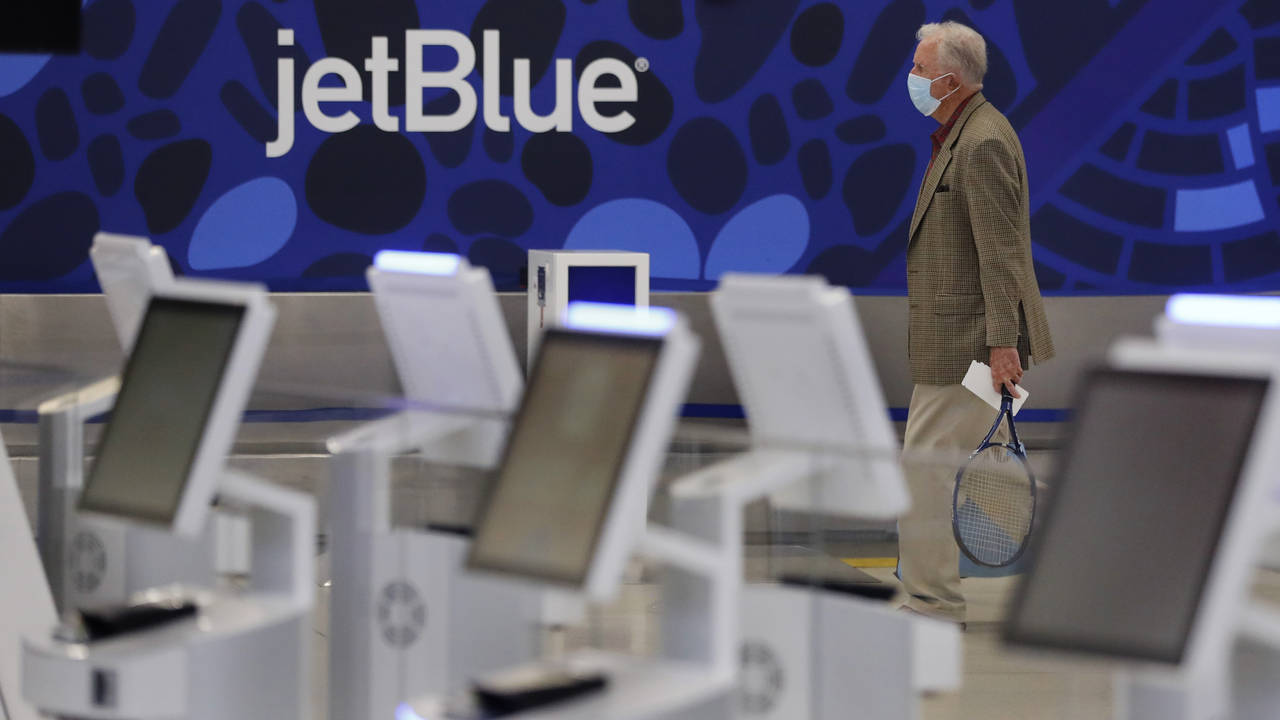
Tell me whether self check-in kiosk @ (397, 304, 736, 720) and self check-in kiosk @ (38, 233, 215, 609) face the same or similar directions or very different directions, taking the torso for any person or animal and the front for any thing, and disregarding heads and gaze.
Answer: very different directions

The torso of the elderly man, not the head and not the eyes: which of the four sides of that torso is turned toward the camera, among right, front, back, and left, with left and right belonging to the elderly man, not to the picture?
left

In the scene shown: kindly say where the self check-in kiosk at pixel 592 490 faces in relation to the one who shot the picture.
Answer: facing the viewer and to the left of the viewer

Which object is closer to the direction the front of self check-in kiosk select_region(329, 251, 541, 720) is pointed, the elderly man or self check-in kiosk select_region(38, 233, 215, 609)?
the elderly man

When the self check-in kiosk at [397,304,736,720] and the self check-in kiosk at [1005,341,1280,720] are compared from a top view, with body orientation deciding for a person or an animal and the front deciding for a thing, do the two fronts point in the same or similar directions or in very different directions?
same or similar directions

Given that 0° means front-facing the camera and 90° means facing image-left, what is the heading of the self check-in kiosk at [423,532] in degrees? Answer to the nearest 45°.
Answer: approximately 225°

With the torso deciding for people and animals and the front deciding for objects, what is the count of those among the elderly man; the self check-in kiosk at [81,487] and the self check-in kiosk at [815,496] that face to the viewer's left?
1

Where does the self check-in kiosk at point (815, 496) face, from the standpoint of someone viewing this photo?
facing away from the viewer and to the right of the viewer

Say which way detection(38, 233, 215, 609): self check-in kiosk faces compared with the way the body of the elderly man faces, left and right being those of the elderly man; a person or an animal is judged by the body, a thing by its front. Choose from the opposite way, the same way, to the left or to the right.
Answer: to the right

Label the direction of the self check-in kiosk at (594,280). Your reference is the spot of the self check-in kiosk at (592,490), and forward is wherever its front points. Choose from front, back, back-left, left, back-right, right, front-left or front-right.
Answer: back-right

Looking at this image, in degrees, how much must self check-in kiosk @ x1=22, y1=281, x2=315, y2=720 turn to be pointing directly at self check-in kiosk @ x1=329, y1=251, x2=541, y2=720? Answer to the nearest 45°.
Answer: approximately 135° to its left

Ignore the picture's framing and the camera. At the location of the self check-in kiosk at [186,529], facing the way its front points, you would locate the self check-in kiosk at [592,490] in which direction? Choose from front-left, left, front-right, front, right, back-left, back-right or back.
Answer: left

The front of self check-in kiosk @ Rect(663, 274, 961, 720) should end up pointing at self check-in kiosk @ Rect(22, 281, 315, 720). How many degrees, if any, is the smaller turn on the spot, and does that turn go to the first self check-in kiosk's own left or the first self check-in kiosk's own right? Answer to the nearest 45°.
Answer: approximately 135° to the first self check-in kiosk's own left

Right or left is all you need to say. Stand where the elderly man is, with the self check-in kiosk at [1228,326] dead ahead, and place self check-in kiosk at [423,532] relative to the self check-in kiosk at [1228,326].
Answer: right
